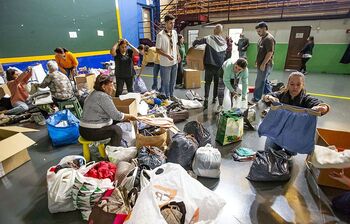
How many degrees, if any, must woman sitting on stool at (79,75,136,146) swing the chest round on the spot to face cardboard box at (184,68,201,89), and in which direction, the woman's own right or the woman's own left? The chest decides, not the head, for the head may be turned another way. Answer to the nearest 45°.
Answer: approximately 45° to the woman's own left

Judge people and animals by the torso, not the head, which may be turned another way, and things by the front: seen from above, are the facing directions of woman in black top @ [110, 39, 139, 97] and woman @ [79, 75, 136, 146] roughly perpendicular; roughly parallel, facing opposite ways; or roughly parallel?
roughly perpendicular

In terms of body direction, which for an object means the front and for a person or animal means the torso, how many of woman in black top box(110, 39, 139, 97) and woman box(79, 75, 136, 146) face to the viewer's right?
1

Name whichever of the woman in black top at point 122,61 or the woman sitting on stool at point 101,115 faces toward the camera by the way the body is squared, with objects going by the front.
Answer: the woman in black top

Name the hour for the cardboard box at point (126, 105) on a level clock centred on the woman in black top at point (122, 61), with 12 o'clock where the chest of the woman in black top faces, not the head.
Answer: The cardboard box is roughly at 12 o'clock from the woman in black top.

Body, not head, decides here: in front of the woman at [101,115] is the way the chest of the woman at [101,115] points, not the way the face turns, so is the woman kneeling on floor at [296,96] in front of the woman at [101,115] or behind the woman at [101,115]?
in front

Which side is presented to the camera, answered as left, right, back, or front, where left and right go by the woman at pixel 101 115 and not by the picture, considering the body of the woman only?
right

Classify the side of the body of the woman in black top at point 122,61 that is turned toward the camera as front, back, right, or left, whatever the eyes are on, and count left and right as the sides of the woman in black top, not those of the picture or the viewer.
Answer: front

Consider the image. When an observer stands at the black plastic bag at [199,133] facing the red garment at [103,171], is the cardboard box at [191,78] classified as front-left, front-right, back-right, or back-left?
back-right

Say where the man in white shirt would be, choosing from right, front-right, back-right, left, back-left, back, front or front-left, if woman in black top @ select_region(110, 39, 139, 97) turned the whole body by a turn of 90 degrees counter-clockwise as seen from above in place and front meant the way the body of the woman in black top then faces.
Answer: front

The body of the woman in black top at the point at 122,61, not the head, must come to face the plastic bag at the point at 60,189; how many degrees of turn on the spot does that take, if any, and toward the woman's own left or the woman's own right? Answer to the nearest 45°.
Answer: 0° — they already face it

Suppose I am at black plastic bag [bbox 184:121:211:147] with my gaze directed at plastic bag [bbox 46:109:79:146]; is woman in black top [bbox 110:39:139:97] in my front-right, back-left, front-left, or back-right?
front-right

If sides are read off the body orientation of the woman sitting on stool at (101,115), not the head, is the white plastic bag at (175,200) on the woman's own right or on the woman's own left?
on the woman's own right

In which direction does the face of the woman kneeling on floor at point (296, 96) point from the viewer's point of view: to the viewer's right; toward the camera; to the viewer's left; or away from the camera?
toward the camera

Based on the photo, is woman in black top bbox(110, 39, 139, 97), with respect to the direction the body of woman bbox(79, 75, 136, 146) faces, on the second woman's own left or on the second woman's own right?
on the second woman's own left

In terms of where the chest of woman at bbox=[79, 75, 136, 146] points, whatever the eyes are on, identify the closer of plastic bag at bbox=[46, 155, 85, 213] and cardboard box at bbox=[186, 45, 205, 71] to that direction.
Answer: the cardboard box

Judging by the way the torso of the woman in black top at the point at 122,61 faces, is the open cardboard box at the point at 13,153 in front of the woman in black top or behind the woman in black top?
in front

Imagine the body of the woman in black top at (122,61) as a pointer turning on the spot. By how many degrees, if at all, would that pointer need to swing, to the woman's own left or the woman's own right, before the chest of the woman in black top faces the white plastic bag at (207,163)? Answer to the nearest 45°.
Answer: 0° — they already face it
